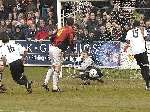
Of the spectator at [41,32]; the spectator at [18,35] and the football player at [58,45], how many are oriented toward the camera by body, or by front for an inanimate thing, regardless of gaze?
2

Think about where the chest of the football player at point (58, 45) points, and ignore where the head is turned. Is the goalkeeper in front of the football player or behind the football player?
in front

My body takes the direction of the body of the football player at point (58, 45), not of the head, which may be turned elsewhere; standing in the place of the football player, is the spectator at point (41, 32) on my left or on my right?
on my left

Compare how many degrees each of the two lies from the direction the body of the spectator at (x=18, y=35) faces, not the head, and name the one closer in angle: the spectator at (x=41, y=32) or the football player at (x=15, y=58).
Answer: the football player

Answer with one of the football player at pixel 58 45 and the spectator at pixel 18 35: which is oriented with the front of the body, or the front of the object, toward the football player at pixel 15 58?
the spectator

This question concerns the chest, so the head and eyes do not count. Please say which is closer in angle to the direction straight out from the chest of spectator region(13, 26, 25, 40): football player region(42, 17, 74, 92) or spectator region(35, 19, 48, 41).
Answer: the football player

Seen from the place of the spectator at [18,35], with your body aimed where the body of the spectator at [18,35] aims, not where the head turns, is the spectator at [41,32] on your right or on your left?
on your left

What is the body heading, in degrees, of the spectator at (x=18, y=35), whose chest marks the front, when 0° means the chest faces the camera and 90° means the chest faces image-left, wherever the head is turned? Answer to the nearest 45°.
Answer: approximately 0°

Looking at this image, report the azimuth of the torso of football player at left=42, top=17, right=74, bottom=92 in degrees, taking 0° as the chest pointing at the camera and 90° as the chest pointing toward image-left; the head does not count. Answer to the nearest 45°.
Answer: approximately 225°
